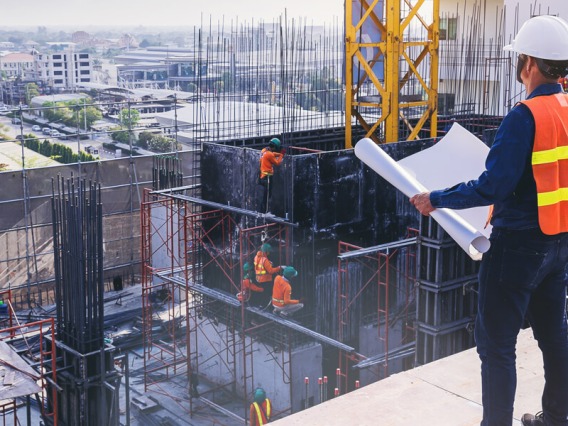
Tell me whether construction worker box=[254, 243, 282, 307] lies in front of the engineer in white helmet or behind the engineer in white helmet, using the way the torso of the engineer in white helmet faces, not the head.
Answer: in front

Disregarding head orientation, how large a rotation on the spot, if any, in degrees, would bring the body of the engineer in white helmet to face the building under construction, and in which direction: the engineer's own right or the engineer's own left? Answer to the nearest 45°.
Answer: approximately 45° to the engineer's own right

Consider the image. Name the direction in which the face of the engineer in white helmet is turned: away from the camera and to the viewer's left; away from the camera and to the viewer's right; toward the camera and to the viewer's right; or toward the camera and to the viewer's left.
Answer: away from the camera and to the viewer's left

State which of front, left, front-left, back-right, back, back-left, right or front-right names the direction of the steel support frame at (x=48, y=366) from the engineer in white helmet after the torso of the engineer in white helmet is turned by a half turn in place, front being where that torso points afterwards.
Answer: back

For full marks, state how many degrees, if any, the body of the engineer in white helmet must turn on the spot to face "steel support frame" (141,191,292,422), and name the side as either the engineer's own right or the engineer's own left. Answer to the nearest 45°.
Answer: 0° — they already face it

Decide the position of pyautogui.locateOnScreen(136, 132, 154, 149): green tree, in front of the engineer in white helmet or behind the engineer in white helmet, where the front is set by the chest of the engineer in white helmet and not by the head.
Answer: in front

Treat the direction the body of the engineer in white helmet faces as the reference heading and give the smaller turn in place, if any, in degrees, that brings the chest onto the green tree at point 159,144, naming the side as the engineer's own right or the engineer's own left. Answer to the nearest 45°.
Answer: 0° — they already face it

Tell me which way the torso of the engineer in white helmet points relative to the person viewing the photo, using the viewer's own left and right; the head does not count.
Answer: facing away from the viewer and to the left of the viewer

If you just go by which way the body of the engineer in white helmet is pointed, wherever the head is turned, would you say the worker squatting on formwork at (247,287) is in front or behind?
in front
